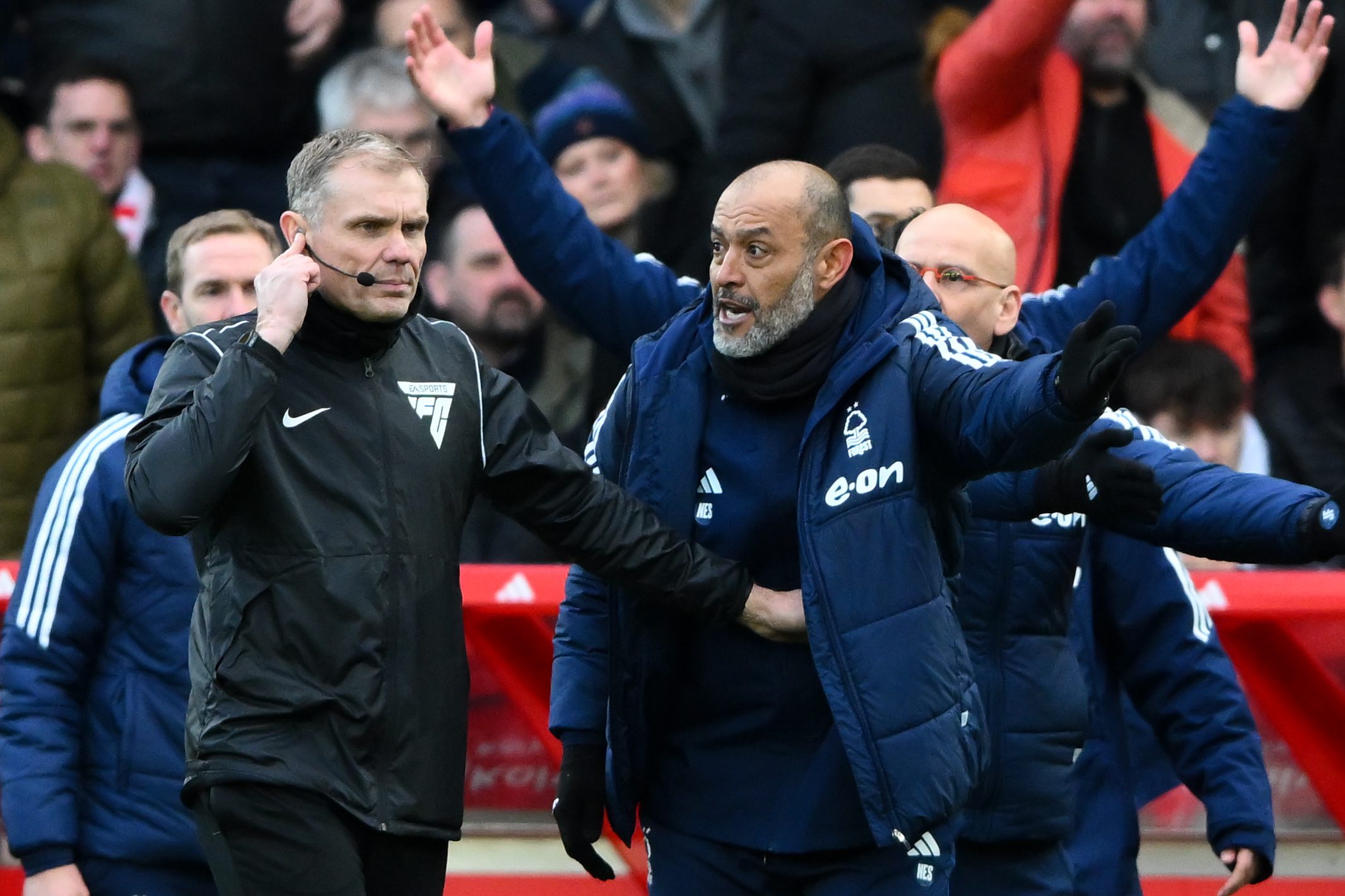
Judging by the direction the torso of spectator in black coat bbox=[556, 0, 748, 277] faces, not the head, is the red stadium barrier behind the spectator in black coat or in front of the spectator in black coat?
in front

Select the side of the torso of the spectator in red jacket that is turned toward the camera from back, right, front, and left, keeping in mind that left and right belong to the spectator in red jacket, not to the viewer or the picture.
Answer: front

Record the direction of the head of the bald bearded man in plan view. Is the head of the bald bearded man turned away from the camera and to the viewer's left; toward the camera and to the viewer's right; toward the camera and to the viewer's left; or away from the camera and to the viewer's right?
toward the camera and to the viewer's left

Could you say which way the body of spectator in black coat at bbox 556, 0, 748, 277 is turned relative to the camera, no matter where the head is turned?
toward the camera

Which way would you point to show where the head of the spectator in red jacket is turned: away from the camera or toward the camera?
toward the camera

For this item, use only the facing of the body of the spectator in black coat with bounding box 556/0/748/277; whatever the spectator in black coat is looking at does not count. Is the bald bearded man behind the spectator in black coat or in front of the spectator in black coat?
in front

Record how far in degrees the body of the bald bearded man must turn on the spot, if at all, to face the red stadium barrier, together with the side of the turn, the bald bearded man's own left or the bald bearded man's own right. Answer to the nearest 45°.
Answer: approximately 180°

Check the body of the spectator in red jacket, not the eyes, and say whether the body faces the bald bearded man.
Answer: yes

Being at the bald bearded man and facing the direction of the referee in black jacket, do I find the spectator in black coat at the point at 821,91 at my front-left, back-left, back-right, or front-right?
back-right

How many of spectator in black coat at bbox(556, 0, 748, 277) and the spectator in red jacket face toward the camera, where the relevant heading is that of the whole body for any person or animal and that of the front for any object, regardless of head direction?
2

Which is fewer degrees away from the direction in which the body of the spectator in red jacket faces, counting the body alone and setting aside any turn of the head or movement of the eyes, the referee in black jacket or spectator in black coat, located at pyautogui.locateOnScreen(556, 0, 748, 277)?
the referee in black jacket

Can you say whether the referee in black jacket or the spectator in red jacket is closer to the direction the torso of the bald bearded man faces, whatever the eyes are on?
the referee in black jacket

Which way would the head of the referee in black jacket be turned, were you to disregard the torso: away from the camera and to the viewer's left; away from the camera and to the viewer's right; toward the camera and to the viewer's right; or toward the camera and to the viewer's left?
toward the camera and to the viewer's right
